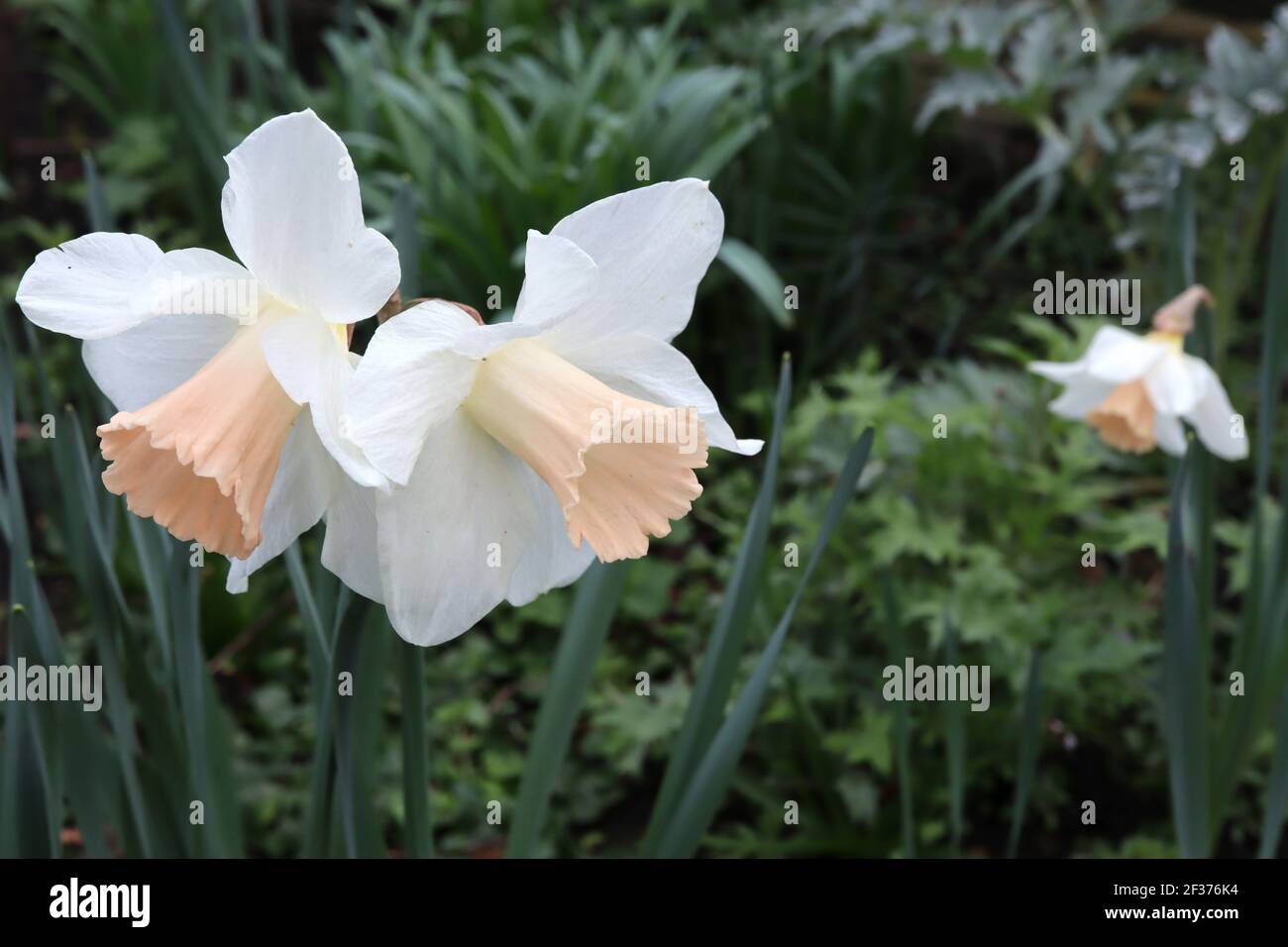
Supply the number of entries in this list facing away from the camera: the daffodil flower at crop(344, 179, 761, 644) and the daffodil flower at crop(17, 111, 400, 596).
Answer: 0

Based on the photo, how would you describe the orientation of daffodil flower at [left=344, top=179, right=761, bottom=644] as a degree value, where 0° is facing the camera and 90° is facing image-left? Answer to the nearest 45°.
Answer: approximately 315°

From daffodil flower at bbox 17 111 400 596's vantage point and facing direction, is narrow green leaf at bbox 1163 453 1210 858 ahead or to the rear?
to the rear
